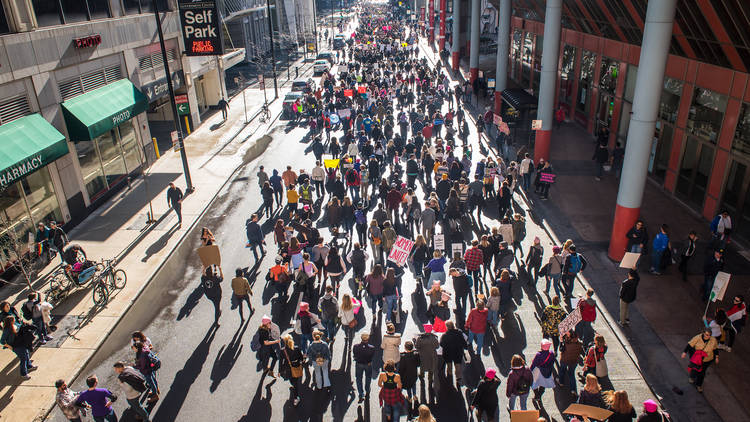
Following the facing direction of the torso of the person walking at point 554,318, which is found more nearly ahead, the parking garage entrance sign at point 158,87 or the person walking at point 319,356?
the parking garage entrance sign

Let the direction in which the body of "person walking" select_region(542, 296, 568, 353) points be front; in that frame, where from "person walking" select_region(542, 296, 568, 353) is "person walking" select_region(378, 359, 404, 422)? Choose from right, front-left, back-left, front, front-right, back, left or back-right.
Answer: back-left

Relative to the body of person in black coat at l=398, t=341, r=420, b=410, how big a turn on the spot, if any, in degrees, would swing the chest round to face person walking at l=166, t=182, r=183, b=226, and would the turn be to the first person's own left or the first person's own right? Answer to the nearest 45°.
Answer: approximately 45° to the first person's own left

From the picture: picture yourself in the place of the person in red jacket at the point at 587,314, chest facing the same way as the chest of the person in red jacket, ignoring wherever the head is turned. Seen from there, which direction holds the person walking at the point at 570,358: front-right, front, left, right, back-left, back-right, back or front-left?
back

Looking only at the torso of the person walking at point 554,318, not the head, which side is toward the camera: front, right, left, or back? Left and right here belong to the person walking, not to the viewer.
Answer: back

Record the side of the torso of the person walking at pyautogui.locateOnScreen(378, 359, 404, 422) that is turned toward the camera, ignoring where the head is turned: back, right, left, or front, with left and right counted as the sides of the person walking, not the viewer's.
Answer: back

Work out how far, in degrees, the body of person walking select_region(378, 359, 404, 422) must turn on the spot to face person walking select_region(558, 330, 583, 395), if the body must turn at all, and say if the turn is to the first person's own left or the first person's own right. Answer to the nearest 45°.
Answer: approximately 90° to the first person's own right
